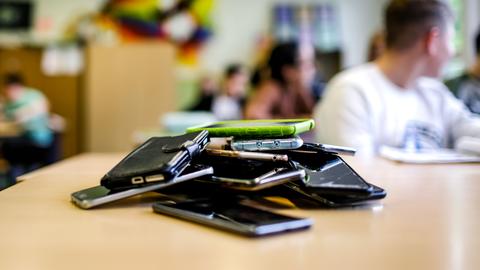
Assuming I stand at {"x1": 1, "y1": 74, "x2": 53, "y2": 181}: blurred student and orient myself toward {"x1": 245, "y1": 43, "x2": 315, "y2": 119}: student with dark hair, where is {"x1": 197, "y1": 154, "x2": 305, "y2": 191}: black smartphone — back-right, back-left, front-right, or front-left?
front-right

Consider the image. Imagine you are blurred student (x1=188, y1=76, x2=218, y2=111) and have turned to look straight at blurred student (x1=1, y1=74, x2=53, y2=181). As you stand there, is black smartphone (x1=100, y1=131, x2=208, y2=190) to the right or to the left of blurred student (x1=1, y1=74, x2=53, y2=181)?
left

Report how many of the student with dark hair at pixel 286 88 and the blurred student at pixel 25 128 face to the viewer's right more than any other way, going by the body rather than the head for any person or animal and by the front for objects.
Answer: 1

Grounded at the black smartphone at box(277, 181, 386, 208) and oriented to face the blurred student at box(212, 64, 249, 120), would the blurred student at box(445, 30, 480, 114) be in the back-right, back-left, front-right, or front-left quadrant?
front-right

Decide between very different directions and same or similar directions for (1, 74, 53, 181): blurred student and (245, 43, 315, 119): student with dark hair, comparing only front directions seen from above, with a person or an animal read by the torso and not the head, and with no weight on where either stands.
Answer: very different directions

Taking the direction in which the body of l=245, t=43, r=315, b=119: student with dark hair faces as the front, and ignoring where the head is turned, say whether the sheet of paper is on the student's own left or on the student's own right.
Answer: on the student's own right

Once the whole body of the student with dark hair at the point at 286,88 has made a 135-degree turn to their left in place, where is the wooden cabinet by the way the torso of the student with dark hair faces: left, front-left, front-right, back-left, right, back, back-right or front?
front

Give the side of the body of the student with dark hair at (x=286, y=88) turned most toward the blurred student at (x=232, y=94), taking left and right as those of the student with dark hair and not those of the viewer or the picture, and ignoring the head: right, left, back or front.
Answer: left
